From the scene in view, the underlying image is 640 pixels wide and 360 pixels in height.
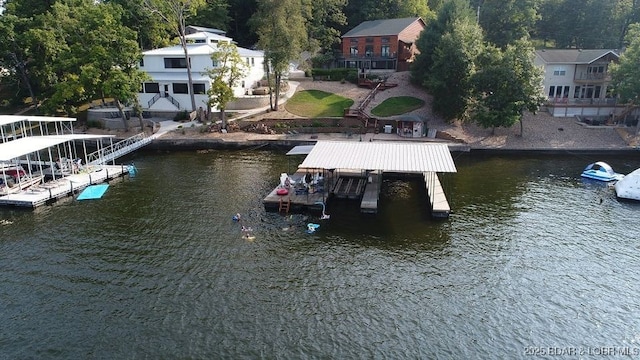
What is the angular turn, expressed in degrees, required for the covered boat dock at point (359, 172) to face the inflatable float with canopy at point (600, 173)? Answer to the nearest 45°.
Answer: approximately 90° to its left

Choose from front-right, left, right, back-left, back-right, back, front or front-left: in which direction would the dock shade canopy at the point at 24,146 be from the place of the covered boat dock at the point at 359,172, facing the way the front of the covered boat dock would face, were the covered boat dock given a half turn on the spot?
left

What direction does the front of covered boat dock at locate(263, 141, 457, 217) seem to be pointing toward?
toward the camera

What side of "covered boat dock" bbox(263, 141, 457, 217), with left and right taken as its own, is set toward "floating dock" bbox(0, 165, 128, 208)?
right

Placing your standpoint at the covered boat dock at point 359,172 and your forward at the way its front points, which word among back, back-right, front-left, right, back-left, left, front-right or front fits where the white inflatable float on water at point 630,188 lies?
left
